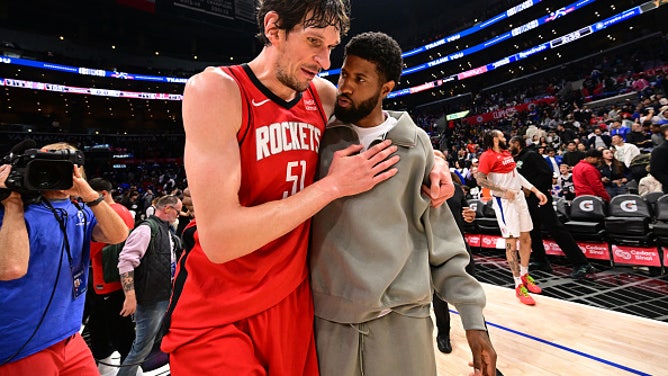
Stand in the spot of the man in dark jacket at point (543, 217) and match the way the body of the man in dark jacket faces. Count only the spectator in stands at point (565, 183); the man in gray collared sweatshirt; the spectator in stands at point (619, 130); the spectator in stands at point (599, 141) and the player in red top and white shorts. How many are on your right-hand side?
3

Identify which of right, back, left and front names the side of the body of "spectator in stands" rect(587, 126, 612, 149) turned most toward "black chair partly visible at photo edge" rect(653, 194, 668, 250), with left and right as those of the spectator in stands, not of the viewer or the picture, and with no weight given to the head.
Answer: front

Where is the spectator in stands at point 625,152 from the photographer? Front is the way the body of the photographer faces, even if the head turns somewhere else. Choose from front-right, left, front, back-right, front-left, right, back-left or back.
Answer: front-left

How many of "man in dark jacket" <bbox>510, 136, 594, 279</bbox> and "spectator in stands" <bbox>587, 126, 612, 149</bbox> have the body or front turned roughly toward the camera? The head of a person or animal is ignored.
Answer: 1

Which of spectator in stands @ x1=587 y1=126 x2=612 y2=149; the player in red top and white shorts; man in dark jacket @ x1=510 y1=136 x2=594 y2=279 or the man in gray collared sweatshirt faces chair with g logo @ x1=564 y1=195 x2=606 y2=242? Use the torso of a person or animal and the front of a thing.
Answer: the spectator in stands

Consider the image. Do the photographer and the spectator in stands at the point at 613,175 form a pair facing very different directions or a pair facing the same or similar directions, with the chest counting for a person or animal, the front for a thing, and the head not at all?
very different directions

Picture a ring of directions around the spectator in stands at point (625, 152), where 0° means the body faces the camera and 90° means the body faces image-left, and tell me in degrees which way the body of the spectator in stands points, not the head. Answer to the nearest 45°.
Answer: approximately 45°

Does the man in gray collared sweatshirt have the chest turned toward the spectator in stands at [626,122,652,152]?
no

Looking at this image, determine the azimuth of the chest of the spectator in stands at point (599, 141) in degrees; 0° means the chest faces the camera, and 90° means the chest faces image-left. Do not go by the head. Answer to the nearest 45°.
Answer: approximately 0°

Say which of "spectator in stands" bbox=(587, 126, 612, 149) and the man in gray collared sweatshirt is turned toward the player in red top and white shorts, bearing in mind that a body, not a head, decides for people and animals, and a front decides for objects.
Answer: the spectator in stands

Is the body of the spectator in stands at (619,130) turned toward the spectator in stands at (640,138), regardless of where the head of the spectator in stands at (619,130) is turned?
no

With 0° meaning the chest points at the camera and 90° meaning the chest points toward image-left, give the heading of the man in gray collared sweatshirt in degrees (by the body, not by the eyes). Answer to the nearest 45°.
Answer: approximately 45°

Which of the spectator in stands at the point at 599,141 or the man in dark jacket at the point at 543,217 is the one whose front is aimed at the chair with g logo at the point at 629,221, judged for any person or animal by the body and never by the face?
the spectator in stands

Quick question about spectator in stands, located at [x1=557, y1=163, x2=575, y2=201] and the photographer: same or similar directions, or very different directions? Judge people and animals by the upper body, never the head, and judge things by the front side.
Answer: same or similar directions

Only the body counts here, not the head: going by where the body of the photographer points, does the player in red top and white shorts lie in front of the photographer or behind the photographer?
in front

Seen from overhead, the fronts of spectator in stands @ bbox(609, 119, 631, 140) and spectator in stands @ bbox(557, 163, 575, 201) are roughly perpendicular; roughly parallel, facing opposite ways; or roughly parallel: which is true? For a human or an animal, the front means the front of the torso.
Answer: roughly parallel

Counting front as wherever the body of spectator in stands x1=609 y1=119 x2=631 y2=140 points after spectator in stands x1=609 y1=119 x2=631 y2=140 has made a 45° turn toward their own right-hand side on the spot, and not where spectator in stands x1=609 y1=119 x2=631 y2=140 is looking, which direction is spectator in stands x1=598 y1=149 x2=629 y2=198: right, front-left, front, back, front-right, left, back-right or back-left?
left
